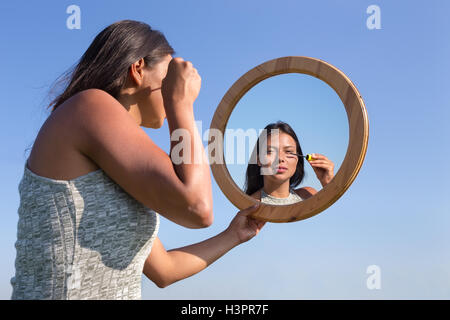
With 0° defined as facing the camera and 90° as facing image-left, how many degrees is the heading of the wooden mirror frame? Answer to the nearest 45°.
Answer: approximately 45°
